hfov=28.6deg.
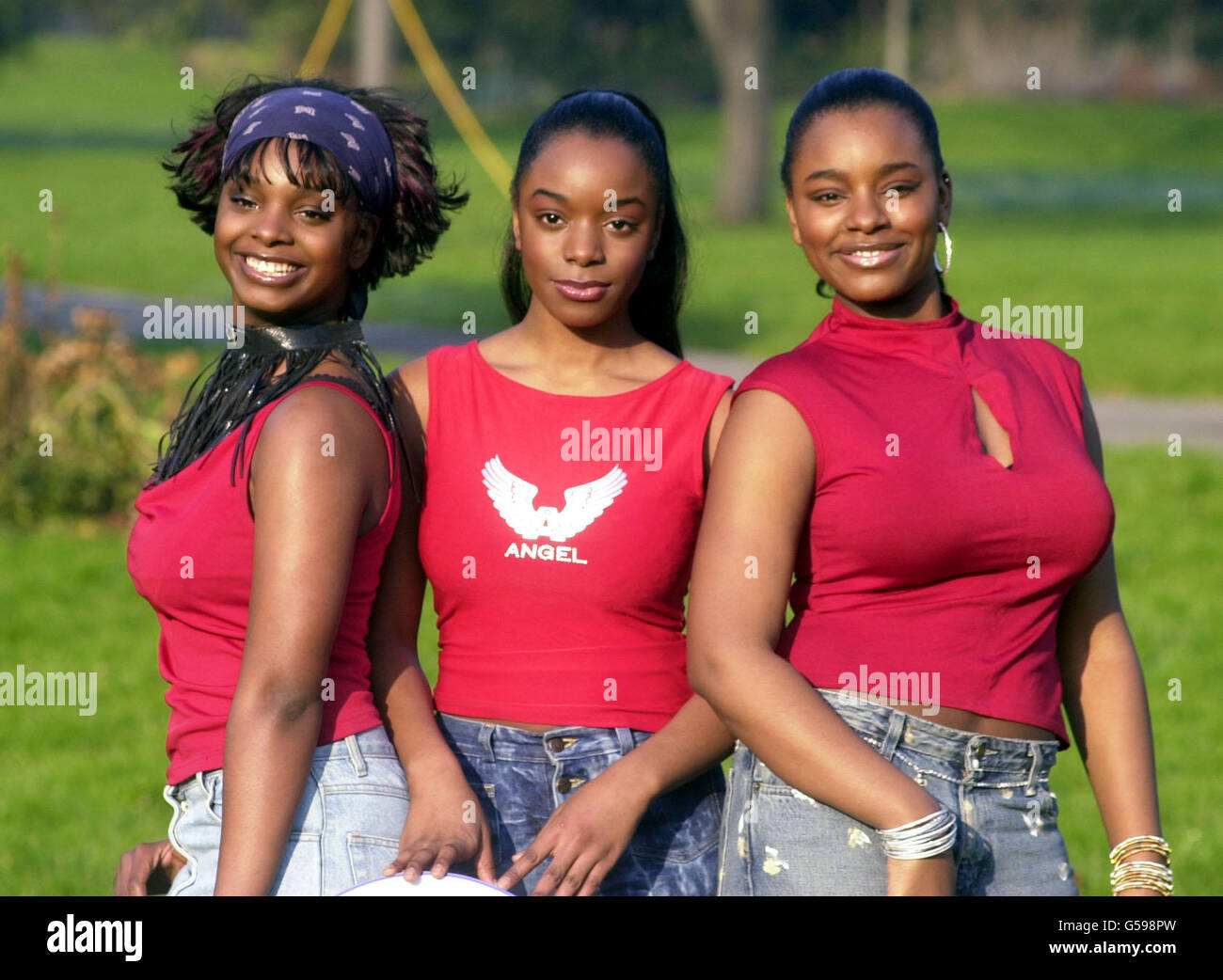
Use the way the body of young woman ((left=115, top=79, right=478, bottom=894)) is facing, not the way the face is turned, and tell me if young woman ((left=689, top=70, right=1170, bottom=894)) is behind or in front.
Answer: behind

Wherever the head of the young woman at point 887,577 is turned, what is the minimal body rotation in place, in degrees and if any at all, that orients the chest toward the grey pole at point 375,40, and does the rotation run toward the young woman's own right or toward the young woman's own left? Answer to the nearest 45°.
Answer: approximately 135° to the young woman's own left

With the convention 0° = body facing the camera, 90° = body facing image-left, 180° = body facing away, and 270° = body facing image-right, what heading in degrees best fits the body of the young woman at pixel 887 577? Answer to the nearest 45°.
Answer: approximately 315°

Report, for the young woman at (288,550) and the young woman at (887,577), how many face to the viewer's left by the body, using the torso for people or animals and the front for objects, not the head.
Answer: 1

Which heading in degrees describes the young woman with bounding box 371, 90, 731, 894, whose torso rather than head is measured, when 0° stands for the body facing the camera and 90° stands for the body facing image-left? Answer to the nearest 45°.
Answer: approximately 0°

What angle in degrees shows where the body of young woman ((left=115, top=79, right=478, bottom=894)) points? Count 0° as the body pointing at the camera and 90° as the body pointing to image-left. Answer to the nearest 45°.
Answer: approximately 90°

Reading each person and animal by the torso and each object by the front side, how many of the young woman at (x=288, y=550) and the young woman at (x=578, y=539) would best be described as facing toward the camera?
1

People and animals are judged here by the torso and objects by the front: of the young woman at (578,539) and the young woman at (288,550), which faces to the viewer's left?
the young woman at (288,550)
